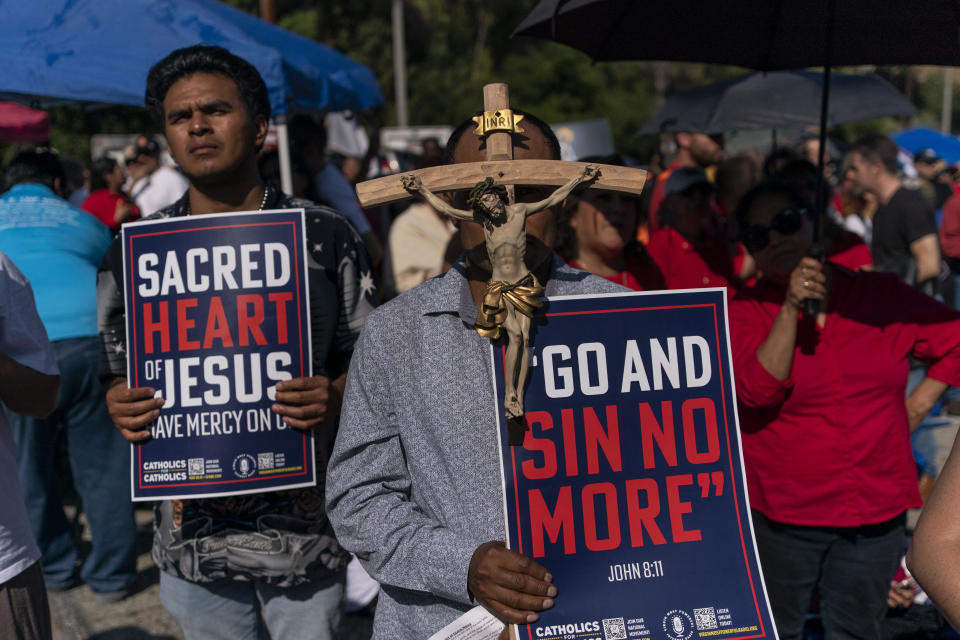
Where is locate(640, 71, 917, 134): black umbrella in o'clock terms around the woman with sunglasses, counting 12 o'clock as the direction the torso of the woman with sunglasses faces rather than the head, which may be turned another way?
The black umbrella is roughly at 6 o'clock from the woman with sunglasses.

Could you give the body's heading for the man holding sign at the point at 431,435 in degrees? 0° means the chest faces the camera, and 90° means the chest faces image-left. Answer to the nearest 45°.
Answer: approximately 0°

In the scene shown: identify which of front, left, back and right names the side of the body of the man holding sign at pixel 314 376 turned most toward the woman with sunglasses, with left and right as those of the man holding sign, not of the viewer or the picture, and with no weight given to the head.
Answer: left

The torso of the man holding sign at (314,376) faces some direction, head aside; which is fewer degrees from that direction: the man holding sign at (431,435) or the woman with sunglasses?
the man holding sign

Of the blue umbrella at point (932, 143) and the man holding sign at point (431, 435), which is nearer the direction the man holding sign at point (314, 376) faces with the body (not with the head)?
the man holding sign

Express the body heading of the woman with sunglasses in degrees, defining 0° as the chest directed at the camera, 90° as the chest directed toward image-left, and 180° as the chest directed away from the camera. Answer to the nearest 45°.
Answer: approximately 0°

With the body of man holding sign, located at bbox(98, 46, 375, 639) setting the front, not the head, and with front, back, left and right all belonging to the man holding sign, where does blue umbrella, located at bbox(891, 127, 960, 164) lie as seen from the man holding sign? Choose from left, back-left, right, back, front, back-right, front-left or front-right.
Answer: back-left

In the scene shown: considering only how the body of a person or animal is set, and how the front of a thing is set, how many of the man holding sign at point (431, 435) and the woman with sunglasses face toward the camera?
2

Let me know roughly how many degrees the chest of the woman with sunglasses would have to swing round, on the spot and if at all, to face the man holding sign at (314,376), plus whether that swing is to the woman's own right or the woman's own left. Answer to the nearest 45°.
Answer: approximately 45° to the woman's own right

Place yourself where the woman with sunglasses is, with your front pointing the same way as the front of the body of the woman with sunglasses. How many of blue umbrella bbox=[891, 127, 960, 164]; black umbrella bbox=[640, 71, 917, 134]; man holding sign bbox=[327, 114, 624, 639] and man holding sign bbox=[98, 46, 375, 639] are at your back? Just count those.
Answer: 2

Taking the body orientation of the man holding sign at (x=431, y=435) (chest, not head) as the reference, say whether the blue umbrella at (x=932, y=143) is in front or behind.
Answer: behind
